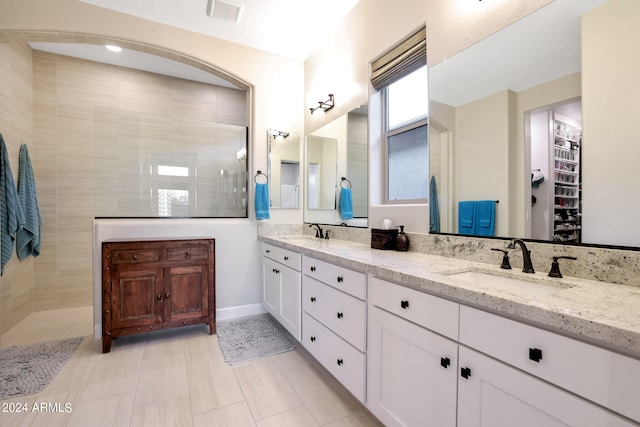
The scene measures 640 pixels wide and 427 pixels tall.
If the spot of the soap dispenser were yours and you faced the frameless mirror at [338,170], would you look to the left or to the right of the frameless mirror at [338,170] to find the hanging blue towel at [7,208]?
left

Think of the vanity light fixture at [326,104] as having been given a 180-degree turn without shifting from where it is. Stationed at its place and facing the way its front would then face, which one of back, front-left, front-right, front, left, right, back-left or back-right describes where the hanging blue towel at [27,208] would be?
back-left

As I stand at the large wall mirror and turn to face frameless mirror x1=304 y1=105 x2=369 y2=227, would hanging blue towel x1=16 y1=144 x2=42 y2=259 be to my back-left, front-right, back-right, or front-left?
front-left

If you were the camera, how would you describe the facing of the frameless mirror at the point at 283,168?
facing the viewer and to the right of the viewer

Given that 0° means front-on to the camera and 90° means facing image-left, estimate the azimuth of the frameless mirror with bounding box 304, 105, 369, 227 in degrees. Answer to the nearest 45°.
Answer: approximately 45°

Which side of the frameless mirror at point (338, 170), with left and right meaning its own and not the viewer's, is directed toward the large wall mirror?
left

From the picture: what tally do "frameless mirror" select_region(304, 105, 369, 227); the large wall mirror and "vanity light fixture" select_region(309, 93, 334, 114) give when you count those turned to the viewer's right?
0

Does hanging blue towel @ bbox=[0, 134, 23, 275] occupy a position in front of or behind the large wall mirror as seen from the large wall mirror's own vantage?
in front

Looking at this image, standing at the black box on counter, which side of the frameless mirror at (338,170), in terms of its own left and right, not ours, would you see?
left

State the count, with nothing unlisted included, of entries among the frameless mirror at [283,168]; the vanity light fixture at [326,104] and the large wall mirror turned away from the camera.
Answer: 0

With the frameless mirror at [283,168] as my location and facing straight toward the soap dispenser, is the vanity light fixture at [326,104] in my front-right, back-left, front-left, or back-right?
front-left

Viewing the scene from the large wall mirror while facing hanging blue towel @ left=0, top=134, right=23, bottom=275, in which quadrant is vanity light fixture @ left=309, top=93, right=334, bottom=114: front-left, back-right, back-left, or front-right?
front-right

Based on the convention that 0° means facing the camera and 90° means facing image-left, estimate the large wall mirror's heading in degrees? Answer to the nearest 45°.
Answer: approximately 45°
